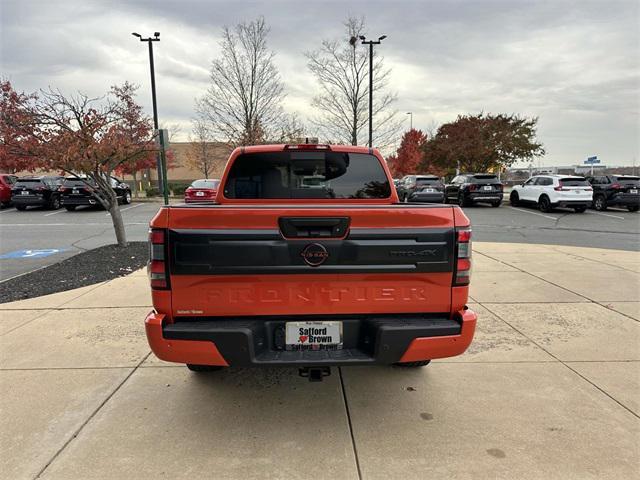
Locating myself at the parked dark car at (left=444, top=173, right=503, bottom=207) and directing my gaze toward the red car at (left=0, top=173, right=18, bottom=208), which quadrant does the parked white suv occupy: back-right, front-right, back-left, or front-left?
back-left

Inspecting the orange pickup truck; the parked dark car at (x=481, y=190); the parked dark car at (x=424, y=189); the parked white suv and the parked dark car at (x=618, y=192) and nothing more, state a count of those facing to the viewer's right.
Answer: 0

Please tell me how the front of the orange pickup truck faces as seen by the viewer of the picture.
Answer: facing away from the viewer

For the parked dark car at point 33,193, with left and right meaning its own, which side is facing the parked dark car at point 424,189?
right

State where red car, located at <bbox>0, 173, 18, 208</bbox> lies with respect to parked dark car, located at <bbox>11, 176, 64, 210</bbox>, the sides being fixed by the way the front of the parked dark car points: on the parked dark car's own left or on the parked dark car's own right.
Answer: on the parked dark car's own left

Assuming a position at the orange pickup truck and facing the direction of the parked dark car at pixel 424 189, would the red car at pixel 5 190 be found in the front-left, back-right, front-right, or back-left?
front-left

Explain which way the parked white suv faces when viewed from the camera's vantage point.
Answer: facing away from the viewer and to the left of the viewer

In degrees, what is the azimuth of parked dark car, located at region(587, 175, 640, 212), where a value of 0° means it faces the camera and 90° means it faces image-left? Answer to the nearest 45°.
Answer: approximately 135°

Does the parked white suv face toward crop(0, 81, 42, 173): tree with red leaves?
no

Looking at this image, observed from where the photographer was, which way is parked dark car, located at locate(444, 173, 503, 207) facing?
facing away from the viewer and to the left of the viewer

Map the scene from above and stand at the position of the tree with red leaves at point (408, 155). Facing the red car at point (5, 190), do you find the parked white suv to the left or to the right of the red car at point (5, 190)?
left

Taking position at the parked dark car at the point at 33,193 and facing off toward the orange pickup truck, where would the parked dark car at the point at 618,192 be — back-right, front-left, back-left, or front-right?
front-left

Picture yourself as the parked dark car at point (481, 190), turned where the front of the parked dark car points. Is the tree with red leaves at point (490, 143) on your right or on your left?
on your right

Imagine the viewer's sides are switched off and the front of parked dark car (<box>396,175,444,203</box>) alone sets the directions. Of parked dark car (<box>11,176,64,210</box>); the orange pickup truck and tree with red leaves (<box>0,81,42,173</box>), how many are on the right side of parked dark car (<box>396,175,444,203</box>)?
0

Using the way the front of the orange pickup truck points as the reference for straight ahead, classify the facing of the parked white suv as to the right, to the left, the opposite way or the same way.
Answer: the same way

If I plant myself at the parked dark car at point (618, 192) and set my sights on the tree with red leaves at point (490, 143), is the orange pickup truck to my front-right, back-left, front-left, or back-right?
back-left

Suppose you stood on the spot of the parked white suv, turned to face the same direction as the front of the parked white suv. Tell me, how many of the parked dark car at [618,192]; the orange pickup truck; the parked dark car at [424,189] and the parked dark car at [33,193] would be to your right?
1

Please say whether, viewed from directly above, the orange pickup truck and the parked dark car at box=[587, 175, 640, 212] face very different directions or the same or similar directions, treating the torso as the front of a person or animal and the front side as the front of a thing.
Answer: same or similar directions

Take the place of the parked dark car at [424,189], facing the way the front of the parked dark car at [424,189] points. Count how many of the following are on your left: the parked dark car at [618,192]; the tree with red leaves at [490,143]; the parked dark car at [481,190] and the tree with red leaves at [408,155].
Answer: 0

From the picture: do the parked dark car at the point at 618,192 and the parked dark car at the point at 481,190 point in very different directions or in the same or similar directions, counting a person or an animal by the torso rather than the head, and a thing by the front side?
same or similar directions

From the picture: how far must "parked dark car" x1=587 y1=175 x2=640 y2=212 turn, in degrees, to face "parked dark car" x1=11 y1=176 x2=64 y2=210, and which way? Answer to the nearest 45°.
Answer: approximately 90° to its left

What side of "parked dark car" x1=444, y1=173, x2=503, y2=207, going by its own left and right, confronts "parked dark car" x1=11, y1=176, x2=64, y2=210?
left

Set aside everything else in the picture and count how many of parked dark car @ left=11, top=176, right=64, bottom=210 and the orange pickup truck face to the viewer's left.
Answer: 0

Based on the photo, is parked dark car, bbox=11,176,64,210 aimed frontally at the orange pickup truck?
no
